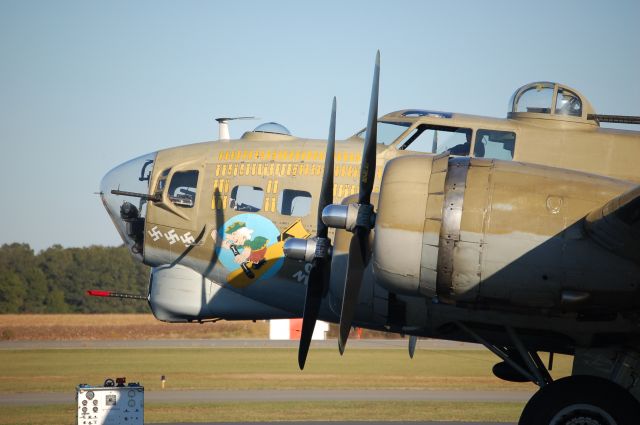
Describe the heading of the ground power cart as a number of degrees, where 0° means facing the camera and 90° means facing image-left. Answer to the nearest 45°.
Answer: approximately 0°

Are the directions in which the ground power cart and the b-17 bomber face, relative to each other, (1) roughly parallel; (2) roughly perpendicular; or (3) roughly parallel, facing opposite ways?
roughly perpendicular

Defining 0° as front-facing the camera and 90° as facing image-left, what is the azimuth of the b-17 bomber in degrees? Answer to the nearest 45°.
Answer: approximately 90°

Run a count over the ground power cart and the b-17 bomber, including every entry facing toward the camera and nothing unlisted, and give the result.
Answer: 1
